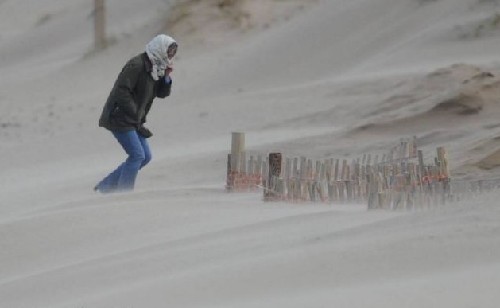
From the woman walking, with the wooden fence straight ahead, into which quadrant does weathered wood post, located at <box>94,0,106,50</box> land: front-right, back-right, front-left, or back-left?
back-left

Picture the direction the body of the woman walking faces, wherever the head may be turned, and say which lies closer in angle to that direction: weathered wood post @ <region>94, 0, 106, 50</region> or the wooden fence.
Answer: the wooden fence

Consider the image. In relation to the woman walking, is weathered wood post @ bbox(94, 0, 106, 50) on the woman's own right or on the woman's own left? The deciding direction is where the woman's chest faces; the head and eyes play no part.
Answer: on the woman's own left

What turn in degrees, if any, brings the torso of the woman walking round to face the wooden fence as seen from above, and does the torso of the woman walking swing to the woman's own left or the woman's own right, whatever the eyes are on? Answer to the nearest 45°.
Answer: approximately 45° to the woman's own right

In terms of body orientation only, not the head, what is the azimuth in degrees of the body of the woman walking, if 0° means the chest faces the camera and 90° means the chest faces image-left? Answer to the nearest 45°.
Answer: approximately 270°
